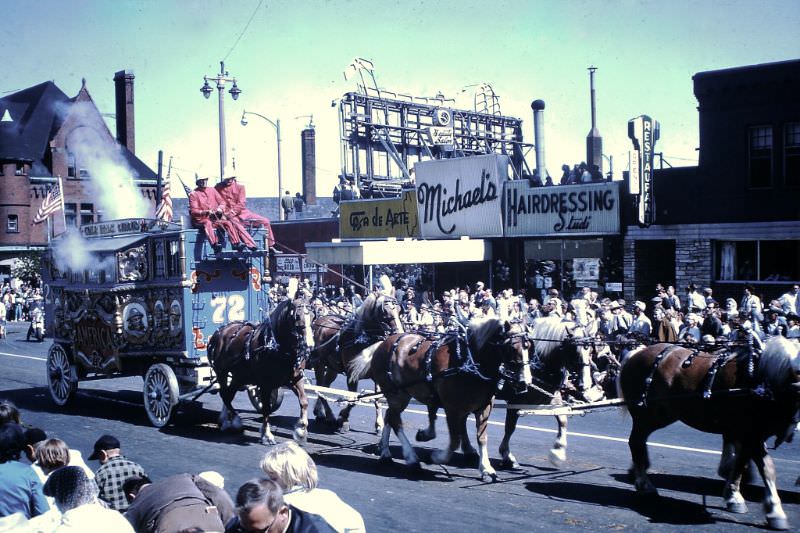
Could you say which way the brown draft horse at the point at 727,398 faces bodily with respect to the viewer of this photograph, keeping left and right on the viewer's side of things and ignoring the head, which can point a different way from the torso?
facing the viewer and to the right of the viewer

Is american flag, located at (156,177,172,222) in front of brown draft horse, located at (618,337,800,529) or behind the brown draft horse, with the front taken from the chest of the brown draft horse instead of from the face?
behind

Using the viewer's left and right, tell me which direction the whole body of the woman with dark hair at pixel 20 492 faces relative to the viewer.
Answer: facing away from the viewer

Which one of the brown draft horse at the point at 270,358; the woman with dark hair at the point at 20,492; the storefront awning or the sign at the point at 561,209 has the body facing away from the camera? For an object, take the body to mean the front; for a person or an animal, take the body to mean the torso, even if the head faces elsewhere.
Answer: the woman with dark hair

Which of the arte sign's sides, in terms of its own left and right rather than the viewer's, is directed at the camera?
front

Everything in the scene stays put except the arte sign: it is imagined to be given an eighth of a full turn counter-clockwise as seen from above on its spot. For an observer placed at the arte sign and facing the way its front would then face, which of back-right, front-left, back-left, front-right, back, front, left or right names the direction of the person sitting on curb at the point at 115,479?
front-right

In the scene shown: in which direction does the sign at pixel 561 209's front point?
toward the camera

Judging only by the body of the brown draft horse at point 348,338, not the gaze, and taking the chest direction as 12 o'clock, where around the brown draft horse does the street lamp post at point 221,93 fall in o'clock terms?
The street lamp post is roughly at 7 o'clock from the brown draft horse.

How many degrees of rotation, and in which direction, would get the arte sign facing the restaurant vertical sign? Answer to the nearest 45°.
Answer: approximately 45° to its left

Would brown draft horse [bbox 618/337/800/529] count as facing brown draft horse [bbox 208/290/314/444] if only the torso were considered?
no

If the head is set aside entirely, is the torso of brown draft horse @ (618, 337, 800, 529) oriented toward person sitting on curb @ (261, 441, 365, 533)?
no

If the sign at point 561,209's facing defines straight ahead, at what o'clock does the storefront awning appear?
The storefront awning is roughly at 3 o'clock from the sign.

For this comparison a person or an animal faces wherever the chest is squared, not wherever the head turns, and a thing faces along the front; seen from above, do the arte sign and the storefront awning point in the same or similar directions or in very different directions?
same or similar directions

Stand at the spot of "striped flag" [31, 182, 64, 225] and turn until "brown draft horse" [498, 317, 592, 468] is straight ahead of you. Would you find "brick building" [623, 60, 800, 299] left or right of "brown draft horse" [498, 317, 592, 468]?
left

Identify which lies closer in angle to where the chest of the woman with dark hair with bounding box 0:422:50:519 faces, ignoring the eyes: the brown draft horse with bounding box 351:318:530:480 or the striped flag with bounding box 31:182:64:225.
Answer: the striped flag

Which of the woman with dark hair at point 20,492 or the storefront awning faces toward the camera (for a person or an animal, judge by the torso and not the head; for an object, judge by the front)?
the storefront awning

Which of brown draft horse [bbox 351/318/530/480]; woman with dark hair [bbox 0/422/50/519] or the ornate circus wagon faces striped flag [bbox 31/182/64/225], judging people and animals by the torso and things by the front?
the woman with dark hair

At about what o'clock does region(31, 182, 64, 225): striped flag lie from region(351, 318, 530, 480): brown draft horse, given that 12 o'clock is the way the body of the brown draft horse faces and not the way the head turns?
The striped flag is roughly at 6 o'clock from the brown draft horse.

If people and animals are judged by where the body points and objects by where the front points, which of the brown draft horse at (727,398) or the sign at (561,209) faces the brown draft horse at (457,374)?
the sign
